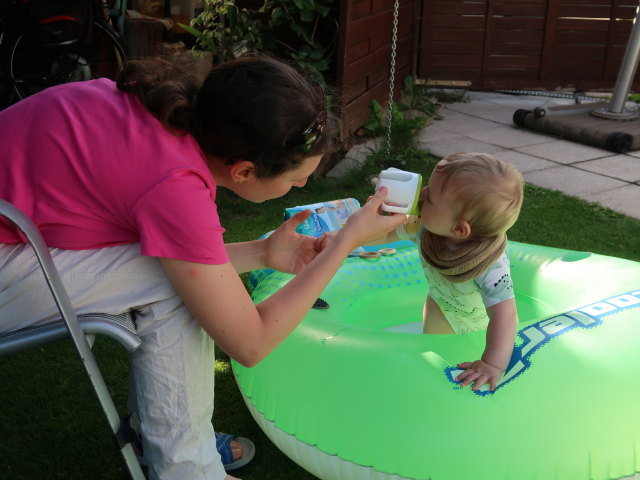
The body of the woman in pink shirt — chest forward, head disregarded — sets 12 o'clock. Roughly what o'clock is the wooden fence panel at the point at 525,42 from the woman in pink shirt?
The wooden fence panel is roughly at 10 o'clock from the woman in pink shirt.

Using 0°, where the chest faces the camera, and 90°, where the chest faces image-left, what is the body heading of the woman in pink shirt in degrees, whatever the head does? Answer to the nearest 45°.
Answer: approximately 270°

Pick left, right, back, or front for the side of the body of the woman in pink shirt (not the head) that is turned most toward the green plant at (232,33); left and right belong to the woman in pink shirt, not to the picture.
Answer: left

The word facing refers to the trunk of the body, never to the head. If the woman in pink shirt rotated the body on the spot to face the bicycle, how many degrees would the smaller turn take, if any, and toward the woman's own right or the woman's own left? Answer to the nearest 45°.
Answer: approximately 90° to the woman's own left

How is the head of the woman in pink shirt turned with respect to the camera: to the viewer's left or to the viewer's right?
to the viewer's right

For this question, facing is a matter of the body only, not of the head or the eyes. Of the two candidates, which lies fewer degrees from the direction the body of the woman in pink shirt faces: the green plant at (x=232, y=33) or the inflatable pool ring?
the inflatable pool ring

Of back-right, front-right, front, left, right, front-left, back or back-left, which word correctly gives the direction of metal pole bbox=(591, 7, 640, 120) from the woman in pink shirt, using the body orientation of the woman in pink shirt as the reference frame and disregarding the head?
front-left

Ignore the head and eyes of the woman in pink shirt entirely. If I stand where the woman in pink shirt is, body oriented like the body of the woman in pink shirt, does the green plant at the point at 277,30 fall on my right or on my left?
on my left

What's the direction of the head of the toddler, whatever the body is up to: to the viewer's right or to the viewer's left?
to the viewer's left

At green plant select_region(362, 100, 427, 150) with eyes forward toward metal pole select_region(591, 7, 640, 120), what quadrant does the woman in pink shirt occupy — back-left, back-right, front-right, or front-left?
back-right

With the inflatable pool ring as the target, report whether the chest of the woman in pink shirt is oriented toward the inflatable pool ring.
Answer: yes
